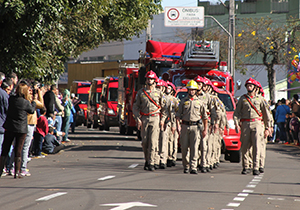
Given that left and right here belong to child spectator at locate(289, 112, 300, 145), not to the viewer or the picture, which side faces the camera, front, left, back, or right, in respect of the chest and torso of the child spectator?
left

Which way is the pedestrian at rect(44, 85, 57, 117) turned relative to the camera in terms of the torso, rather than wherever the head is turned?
to the viewer's right

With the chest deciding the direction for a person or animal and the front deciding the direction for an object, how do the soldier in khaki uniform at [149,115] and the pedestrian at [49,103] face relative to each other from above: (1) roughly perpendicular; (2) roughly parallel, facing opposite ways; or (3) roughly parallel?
roughly perpendicular

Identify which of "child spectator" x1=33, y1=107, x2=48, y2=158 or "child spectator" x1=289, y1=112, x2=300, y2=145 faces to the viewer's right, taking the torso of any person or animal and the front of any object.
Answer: "child spectator" x1=33, y1=107, x2=48, y2=158

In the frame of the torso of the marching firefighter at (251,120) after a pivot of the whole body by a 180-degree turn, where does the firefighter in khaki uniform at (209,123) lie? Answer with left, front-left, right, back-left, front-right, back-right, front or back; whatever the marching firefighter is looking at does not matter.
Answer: left

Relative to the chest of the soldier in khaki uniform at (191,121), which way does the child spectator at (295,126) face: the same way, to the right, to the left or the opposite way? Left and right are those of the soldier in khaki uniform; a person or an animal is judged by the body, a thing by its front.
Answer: to the right

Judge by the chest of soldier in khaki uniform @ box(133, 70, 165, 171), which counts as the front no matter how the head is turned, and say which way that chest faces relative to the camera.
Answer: toward the camera

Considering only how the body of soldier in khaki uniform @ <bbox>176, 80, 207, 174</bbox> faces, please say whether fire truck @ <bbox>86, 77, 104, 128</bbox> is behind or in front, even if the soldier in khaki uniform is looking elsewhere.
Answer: behind

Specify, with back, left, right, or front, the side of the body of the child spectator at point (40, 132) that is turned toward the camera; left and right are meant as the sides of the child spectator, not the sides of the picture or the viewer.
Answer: right

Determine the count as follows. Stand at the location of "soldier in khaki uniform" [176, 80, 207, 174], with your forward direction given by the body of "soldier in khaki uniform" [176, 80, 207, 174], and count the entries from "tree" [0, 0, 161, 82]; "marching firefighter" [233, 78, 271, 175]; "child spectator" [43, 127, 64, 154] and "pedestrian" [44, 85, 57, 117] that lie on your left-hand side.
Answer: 1

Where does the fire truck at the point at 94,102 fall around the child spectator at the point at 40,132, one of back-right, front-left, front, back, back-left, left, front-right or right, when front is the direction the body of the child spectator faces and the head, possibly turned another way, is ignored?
left
